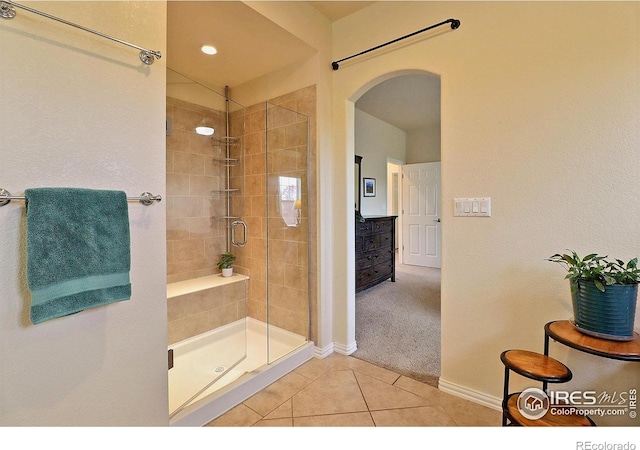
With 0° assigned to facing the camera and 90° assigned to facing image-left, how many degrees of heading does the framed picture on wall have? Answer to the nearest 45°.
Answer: approximately 315°

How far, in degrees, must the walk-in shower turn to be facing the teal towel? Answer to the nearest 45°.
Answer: approximately 45° to its right

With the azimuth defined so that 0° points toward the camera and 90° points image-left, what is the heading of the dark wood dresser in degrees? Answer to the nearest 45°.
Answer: approximately 315°

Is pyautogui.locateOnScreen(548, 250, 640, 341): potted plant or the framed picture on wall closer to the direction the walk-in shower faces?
the potted plant

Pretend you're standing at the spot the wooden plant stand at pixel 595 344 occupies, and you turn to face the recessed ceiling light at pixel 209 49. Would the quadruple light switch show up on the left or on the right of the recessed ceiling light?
right

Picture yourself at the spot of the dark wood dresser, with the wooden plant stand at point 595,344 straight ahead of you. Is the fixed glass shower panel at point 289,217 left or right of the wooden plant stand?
right
